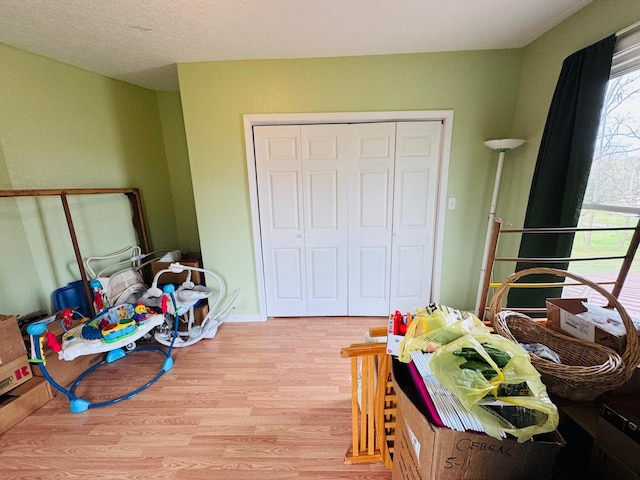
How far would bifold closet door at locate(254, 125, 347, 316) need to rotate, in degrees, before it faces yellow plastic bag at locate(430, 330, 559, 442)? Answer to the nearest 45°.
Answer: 0° — it already faces it

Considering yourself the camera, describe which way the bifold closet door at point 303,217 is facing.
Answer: facing the viewer

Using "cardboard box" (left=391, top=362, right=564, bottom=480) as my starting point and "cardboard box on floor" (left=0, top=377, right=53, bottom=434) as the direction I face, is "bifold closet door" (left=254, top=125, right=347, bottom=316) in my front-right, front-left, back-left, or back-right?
front-right

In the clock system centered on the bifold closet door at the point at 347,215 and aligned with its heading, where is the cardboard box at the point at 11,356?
The cardboard box is roughly at 2 o'clock from the bifold closet door.

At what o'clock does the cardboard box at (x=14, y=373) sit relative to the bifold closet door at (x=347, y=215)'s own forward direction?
The cardboard box is roughly at 2 o'clock from the bifold closet door.

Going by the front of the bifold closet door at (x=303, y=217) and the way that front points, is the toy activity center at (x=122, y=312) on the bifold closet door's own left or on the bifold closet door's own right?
on the bifold closet door's own right

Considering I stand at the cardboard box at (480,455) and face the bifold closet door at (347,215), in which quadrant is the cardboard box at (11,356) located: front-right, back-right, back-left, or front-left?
front-left

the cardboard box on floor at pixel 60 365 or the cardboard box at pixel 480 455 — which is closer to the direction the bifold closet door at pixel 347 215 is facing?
the cardboard box

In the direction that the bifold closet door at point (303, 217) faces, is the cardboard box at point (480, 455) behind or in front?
in front

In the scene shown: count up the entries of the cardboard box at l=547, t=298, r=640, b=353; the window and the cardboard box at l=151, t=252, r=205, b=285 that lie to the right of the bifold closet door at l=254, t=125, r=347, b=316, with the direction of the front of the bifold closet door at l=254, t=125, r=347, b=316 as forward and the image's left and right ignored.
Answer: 1

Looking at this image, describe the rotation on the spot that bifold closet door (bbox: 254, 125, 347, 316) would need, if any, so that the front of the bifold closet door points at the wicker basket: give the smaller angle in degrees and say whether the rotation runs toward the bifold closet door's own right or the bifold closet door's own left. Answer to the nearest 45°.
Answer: approximately 45° to the bifold closet door's own left
